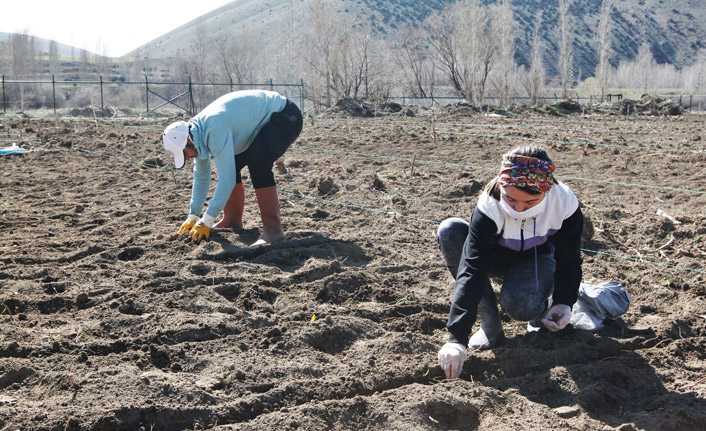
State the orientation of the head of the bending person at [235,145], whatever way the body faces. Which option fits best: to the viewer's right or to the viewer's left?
to the viewer's left

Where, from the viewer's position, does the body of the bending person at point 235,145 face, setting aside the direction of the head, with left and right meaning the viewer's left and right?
facing to the left of the viewer

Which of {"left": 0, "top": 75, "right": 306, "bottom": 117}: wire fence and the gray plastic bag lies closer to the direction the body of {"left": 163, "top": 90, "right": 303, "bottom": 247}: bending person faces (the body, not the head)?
the wire fence

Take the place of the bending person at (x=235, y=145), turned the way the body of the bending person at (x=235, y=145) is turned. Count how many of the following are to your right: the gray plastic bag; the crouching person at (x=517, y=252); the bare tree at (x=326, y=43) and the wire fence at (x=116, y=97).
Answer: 2
